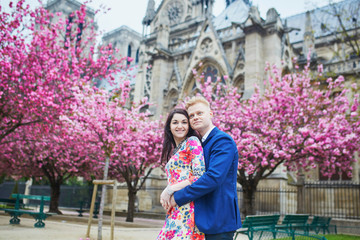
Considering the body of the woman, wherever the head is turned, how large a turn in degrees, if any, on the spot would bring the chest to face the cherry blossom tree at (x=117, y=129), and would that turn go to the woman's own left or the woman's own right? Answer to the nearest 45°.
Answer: approximately 135° to the woman's own right

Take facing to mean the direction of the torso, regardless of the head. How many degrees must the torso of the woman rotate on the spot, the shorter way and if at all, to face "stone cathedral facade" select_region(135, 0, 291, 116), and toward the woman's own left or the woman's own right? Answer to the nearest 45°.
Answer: approximately 135° to the woman's own right

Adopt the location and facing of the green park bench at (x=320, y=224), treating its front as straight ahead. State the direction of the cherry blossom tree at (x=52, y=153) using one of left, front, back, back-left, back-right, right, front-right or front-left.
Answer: back-right

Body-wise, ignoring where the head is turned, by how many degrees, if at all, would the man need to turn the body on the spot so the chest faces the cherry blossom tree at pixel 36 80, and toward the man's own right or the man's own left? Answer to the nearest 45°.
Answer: approximately 45° to the man's own right

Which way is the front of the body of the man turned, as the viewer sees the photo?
to the viewer's left

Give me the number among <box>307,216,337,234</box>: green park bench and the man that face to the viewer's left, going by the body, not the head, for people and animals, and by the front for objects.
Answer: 1

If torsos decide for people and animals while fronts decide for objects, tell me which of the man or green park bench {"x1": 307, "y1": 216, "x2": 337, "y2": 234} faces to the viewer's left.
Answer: the man

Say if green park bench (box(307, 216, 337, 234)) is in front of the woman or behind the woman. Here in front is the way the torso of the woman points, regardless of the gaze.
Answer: behind
